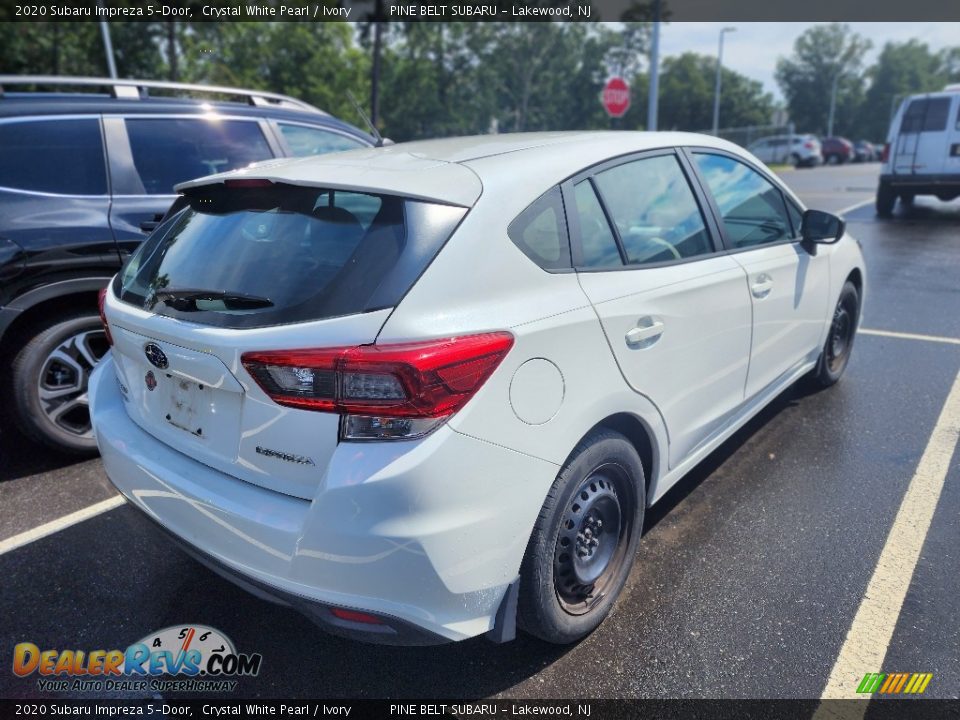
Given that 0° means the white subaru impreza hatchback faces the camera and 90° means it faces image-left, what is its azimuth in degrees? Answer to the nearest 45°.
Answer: approximately 225°

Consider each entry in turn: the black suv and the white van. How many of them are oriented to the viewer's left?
0

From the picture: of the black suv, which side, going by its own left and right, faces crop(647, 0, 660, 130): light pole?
front

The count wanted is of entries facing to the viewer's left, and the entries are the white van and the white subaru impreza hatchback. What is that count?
0

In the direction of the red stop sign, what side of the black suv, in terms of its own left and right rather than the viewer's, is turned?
front

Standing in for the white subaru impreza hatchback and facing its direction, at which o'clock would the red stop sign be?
The red stop sign is roughly at 11 o'clock from the white subaru impreza hatchback.

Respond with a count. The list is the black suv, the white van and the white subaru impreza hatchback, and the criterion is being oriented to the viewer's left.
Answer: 0

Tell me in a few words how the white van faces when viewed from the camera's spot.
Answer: facing away from the viewer

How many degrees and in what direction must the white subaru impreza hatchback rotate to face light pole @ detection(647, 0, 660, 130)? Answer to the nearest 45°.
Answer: approximately 45° to its left

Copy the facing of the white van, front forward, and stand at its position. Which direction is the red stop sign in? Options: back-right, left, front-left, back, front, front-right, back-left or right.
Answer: left

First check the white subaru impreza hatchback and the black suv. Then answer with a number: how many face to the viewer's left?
0

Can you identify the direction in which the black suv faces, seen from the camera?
facing away from the viewer and to the right of the viewer

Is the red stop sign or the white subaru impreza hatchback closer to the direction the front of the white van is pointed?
the red stop sign

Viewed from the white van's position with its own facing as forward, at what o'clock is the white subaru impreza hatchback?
The white subaru impreza hatchback is roughly at 6 o'clock from the white van.
